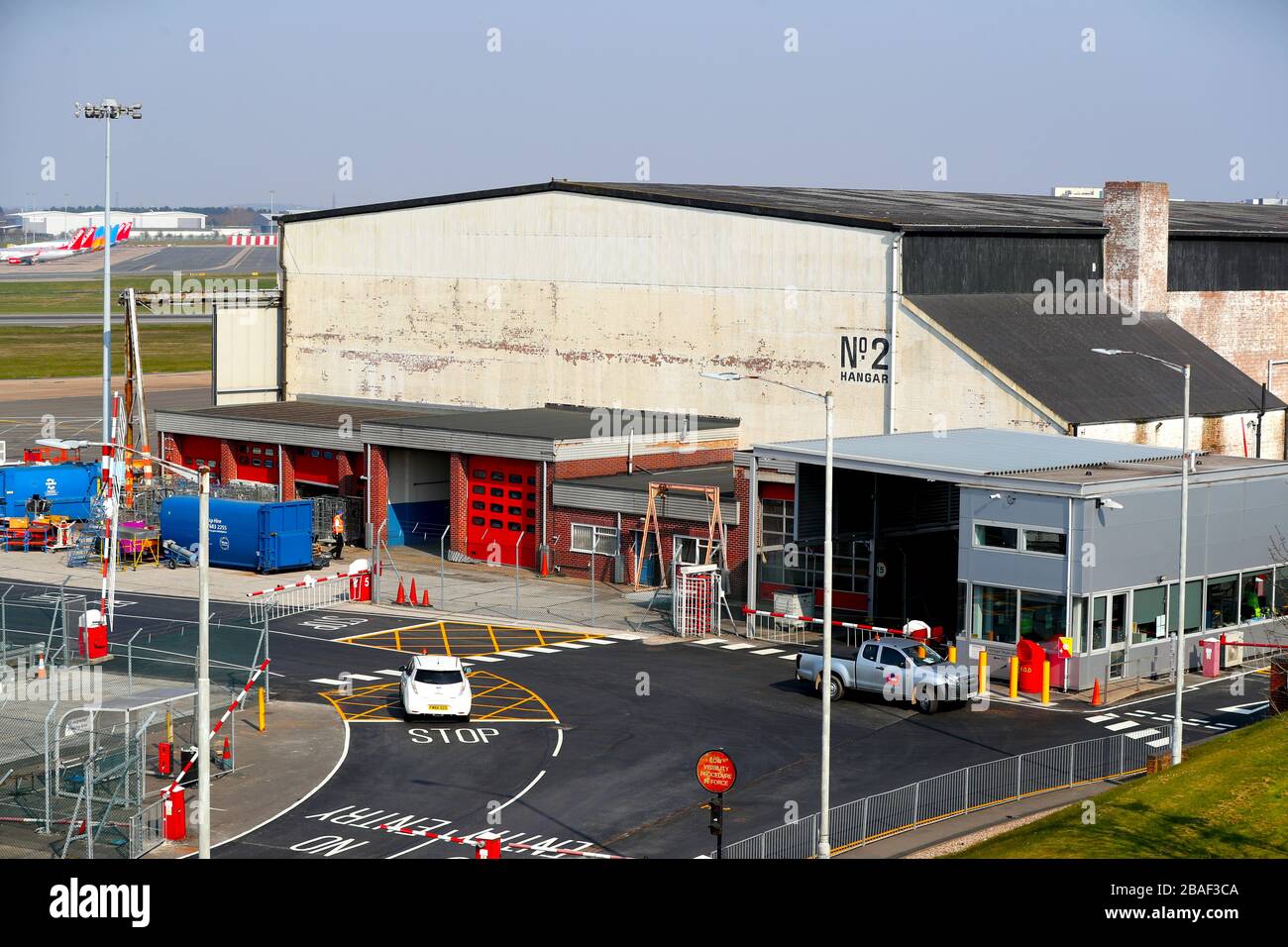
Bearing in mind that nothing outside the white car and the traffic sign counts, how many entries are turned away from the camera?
1

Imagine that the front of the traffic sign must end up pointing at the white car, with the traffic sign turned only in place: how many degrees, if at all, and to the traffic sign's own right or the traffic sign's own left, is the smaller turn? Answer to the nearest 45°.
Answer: approximately 135° to the traffic sign's own right

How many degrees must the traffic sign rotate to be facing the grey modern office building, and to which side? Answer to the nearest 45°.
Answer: approximately 135° to its left

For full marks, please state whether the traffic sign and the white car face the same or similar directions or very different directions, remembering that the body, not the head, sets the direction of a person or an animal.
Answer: very different directions

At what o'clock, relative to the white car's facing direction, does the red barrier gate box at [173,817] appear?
The red barrier gate box is roughly at 7 o'clock from the white car.

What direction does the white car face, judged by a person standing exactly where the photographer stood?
facing away from the viewer

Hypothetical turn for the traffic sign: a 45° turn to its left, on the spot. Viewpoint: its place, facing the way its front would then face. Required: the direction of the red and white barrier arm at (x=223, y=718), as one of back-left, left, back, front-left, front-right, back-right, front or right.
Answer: back

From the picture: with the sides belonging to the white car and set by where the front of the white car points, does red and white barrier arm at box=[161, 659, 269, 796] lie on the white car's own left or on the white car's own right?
on the white car's own left

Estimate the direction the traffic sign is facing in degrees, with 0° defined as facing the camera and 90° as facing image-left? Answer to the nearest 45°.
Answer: approximately 0°

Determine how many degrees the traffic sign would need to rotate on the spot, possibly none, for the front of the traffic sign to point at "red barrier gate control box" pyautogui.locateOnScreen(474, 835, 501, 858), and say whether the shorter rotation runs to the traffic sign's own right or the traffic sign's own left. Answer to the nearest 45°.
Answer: approximately 90° to the traffic sign's own right

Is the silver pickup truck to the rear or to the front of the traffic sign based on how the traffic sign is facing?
to the rear
